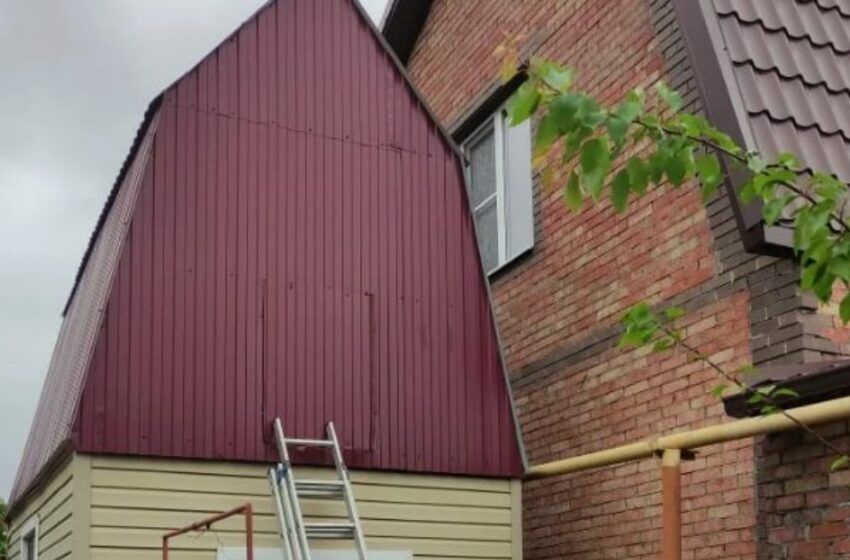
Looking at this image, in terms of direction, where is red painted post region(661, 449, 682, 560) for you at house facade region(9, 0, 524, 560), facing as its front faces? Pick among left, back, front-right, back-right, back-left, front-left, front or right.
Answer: front-left

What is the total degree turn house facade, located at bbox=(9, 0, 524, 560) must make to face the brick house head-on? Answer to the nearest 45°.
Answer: approximately 90° to its left

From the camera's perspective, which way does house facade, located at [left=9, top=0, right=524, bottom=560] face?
toward the camera
